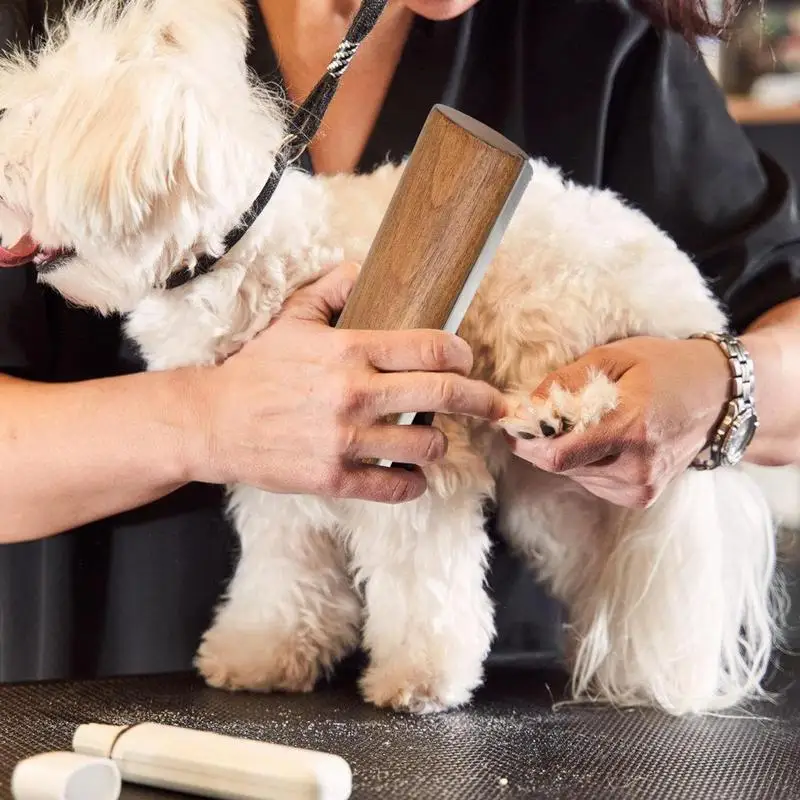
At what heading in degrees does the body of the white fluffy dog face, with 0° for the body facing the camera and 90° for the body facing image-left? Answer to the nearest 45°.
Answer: approximately 90°
